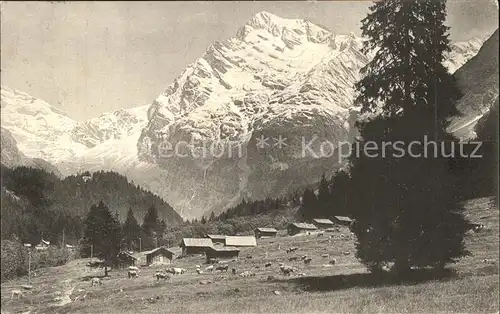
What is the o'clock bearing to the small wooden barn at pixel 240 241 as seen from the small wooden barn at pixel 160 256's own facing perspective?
the small wooden barn at pixel 240 241 is roughly at 8 o'clock from the small wooden barn at pixel 160 256.

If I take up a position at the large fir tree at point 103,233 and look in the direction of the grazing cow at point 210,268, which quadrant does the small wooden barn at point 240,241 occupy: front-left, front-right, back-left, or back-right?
front-left

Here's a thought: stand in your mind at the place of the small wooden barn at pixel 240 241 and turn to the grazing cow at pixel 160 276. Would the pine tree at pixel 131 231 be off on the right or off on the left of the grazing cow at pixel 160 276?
right

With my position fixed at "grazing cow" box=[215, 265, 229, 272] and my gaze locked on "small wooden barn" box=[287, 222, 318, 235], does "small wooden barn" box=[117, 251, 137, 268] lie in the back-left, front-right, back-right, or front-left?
back-left

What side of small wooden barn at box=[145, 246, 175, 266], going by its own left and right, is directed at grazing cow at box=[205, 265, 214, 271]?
left

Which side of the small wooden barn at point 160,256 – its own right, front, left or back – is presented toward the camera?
front

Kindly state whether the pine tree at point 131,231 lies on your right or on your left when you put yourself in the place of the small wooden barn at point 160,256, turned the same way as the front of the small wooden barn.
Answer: on your right

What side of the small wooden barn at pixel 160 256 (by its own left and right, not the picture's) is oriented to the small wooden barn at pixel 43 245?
right

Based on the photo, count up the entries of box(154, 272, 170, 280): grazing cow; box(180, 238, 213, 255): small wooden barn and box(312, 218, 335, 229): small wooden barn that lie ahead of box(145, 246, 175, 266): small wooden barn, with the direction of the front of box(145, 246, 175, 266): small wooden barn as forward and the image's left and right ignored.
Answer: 1

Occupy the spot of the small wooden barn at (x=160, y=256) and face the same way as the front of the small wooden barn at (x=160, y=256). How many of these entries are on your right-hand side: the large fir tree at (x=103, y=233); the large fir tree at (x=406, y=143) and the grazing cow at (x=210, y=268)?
1

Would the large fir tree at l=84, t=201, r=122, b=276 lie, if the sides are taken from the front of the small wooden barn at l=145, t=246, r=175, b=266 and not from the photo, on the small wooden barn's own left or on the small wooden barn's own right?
on the small wooden barn's own right

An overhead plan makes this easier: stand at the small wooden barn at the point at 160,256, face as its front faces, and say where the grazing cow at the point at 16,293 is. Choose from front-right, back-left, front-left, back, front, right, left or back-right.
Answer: front-right

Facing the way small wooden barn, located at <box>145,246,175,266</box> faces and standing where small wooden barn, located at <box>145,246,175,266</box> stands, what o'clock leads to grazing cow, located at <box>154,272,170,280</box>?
The grazing cow is roughly at 12 o'clock from the small wooden barn.

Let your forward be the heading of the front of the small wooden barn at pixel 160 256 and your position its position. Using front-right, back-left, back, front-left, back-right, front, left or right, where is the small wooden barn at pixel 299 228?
back-left
